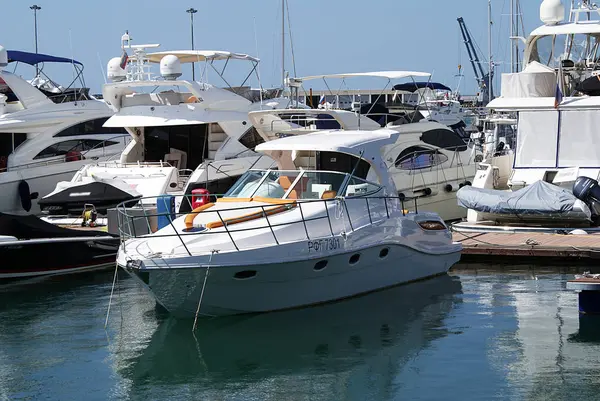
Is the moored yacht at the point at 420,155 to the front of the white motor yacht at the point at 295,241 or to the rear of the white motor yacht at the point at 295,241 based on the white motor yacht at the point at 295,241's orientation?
to the rear

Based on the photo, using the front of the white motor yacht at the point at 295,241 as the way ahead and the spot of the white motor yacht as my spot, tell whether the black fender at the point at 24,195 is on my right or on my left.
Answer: on my right

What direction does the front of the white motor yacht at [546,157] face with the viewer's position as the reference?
facing away from the viewer

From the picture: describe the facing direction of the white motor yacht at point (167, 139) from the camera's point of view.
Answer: facing away from the viewer and to the right of the viewer

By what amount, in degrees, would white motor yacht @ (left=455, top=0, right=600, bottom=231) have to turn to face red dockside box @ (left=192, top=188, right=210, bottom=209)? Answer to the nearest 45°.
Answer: approximately 135° to its left

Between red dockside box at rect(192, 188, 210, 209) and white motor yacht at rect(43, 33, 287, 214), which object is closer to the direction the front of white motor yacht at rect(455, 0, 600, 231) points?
the white motor yacht

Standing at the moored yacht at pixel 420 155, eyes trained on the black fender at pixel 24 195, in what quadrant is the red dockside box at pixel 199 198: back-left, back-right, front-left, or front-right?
front-left

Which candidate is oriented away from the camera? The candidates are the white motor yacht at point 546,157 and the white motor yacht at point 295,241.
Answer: the white motor yacht at point 546,157

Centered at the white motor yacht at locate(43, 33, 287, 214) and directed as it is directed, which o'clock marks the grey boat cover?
The grey boat cover is roughly at 3 o'clock from the white motor yacht.

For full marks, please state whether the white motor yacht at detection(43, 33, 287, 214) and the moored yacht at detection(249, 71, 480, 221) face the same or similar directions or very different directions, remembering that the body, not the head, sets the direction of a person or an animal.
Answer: same or similar directions

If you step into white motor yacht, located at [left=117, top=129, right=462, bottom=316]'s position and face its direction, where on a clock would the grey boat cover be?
The grey boat cover is roughly at 6 o'clock from the white motor yacht.

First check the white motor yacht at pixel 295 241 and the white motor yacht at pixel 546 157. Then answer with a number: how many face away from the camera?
1

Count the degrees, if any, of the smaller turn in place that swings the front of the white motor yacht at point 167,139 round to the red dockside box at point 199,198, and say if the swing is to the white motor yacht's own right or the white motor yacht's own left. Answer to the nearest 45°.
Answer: approximately 135° to the white motor yacht's own right
